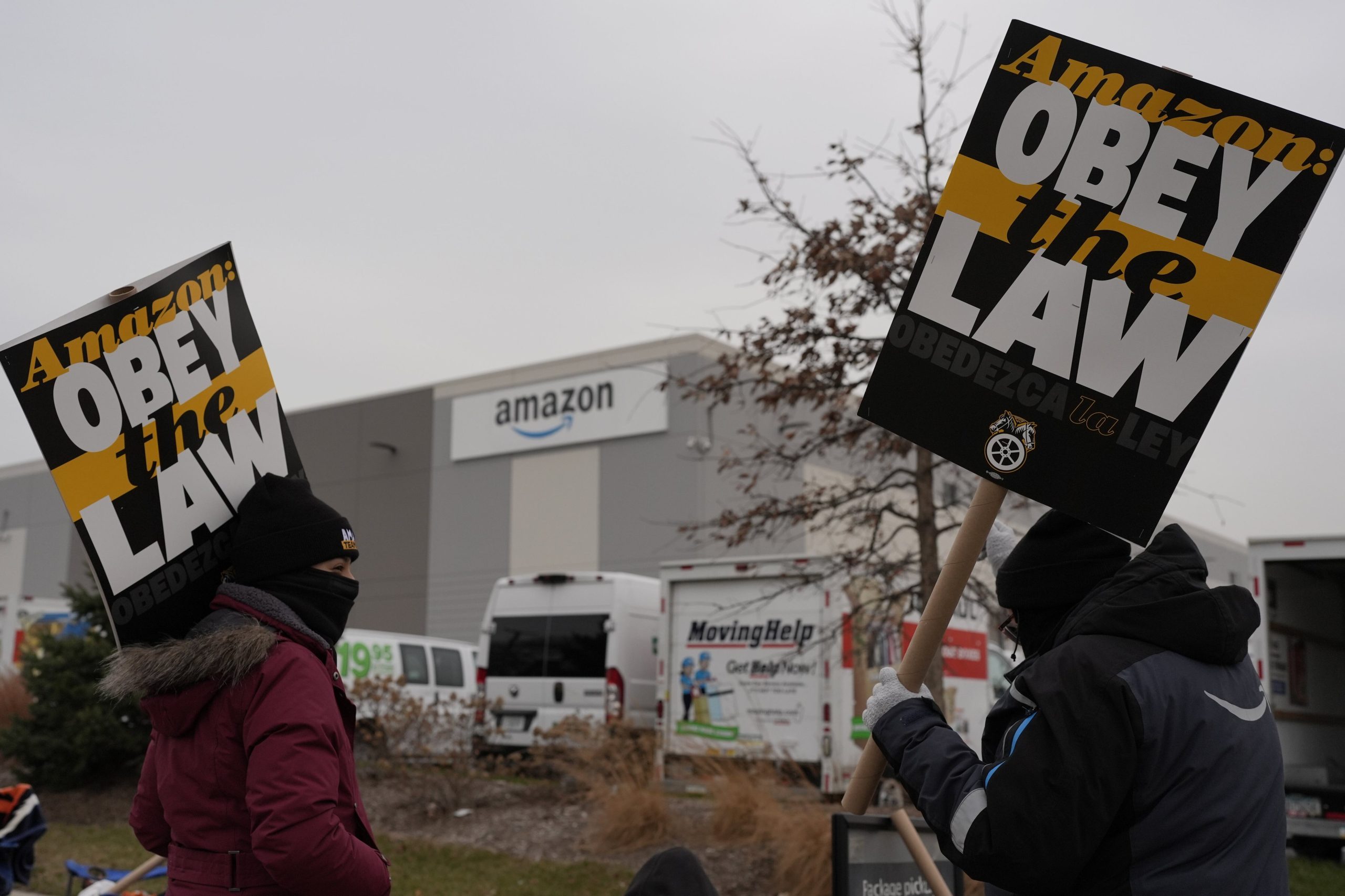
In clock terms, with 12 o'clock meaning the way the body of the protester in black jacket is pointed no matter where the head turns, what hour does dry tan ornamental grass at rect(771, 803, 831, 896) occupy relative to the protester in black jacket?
The dry tan ornamental grass is roughly at 1 o'clock from the protester in black jacket.

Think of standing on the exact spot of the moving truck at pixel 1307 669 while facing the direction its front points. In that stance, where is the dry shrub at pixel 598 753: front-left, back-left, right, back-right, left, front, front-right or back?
back-left

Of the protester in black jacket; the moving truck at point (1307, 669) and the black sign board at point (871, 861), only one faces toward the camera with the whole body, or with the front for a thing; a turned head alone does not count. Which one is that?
the black sign board

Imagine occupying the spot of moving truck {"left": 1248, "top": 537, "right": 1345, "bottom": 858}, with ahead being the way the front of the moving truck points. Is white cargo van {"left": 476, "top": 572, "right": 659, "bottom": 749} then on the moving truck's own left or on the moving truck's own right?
on the moving truck's own left

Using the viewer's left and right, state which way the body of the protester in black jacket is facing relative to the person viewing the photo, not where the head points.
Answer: facing away from the viewer and to the left of the viewer

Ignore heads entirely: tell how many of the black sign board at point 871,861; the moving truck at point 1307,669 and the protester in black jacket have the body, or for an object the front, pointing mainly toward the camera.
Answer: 1

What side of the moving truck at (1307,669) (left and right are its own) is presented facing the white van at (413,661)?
left

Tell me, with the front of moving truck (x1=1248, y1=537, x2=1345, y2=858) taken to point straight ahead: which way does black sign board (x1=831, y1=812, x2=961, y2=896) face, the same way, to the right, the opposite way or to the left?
the opposite way

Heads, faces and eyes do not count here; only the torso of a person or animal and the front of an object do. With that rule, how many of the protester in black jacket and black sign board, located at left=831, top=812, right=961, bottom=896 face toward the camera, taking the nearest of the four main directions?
1

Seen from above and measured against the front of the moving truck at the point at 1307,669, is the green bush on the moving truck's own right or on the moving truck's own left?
on the moving truck's own left

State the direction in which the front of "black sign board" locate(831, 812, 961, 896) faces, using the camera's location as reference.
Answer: facing the viewer

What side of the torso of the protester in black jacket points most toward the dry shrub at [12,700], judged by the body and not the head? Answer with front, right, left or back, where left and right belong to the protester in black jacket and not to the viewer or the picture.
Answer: front

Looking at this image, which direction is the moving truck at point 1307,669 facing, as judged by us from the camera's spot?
facing away from the viewer

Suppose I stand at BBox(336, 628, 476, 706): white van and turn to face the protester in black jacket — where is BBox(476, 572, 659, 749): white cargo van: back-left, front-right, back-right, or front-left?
front-left

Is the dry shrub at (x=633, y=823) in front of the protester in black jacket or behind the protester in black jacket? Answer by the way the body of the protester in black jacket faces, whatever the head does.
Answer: in front
